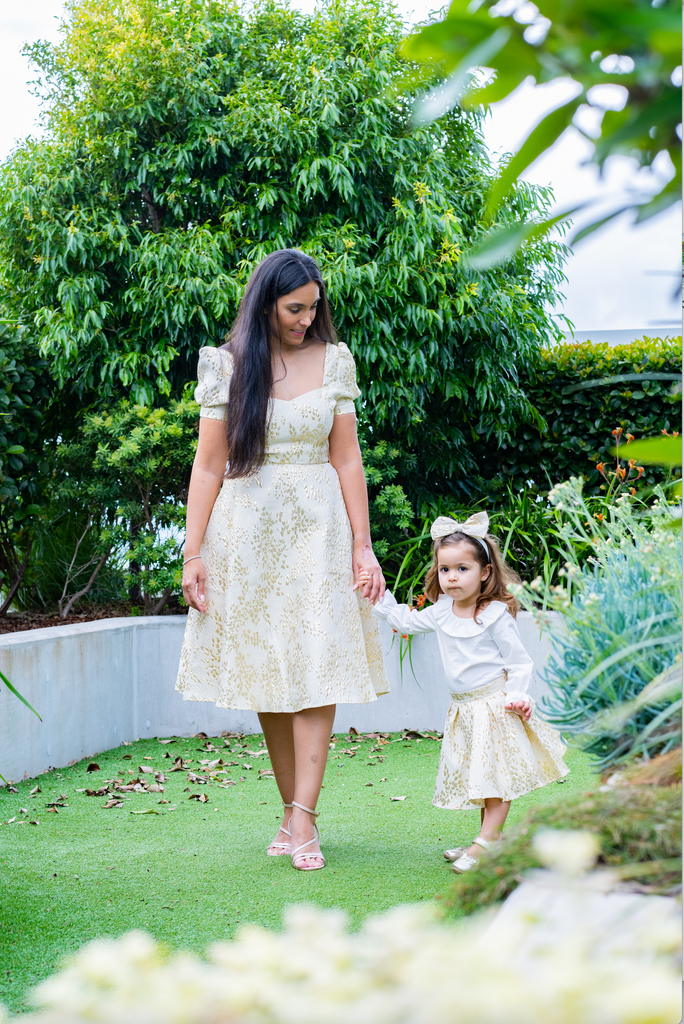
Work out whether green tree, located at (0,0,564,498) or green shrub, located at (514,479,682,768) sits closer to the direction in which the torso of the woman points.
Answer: the green shrub

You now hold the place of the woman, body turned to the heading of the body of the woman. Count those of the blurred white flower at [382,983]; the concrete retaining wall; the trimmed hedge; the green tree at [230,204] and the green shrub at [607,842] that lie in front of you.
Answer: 2

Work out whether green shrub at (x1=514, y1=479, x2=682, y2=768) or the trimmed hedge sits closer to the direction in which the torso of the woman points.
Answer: the green shrub

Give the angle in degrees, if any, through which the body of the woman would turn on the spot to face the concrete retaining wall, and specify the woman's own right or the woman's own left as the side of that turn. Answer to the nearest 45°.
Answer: approximately 180°

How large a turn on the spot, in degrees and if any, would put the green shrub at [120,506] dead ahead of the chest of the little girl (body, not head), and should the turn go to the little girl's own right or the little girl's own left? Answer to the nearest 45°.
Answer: approximately 90° to the little girl's own right

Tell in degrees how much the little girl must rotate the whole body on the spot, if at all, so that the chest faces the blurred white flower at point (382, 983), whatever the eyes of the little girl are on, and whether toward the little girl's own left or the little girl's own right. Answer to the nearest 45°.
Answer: approximately 45° to the little girl's own left

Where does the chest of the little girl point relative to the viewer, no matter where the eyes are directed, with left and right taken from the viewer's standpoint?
facing the viewer and to the left of the viewer

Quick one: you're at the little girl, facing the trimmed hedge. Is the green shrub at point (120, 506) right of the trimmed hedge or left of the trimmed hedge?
left

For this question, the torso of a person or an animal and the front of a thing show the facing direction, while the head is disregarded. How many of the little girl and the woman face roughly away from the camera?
0

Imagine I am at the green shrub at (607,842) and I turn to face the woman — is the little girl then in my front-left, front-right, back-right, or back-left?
front-right

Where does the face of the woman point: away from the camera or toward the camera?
toward the camera

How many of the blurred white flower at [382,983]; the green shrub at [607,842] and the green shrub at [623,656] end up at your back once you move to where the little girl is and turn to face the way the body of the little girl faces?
0

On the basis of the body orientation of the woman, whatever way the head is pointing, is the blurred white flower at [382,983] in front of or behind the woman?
in front

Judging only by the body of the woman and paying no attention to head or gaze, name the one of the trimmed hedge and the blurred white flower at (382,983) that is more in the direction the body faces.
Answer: the blurred white flower

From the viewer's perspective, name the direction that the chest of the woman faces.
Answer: toward the camera
